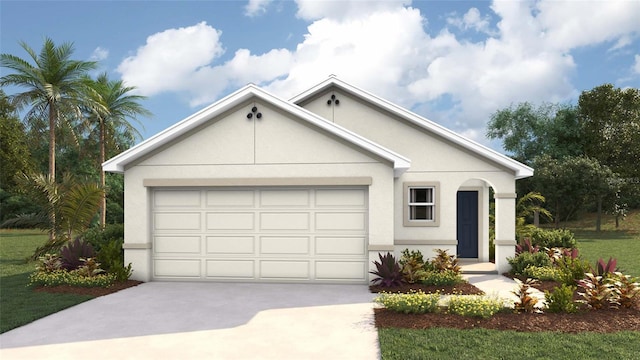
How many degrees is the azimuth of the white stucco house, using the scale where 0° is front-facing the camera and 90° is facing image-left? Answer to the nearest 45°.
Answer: approximately 0°

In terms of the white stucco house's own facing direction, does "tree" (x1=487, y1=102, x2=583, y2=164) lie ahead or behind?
behind

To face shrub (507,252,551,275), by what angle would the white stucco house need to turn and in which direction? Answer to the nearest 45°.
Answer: approximately 90° to its left

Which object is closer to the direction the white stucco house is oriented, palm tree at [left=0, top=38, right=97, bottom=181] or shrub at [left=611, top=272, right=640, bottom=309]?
the shrub

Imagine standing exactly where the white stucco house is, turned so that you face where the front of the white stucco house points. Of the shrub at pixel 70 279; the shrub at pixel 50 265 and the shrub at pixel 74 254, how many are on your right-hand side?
3

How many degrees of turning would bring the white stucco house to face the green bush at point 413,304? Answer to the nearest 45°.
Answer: approximately 45° to its left

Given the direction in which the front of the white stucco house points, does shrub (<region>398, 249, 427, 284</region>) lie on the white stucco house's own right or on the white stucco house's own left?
on the white stucco house's own left

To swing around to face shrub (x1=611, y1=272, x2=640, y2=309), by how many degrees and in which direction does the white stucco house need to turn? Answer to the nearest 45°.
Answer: approximately 45° to its left

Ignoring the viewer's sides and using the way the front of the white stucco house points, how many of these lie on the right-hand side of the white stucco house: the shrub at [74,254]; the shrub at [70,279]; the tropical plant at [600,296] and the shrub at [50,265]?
3

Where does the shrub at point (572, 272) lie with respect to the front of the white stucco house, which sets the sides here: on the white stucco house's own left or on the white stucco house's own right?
on the white stucco house's own left

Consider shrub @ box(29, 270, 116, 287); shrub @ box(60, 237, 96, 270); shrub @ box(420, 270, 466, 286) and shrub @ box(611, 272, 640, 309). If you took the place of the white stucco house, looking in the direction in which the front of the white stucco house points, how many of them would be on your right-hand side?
2

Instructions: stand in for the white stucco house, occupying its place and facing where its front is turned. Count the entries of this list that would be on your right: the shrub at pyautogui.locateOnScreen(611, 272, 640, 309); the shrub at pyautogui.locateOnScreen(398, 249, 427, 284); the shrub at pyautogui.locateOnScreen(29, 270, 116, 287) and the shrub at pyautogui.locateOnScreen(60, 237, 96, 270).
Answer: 2

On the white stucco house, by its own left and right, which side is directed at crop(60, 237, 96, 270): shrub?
right
